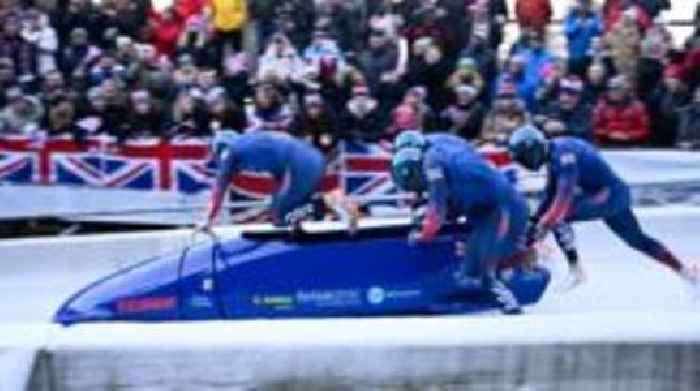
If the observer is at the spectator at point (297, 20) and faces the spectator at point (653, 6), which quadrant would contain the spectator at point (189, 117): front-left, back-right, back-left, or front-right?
back-right

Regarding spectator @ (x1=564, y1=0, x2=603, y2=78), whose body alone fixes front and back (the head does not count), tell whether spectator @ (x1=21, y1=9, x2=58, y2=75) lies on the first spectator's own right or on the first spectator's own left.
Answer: on the first spectator's own right

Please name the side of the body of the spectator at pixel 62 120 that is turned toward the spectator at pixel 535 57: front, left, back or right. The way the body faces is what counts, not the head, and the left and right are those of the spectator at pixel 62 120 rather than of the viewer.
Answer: left

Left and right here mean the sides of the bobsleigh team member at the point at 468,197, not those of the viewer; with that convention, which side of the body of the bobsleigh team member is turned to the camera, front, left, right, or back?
left

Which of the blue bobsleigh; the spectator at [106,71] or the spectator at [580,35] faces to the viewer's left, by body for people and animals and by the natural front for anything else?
the blue bobsleigh

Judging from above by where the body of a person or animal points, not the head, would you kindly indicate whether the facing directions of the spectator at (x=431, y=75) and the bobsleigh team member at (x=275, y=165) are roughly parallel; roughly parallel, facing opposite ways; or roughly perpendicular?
roughly perpendicular

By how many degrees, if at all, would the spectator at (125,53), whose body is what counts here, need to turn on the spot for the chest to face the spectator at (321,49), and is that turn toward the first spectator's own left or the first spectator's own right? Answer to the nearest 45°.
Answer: approximately 90° to the first spectator's own left

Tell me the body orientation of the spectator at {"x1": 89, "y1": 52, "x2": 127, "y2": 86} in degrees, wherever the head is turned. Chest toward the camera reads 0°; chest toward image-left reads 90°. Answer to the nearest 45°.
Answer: approximately 0°

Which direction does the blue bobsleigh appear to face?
to the viewer's left

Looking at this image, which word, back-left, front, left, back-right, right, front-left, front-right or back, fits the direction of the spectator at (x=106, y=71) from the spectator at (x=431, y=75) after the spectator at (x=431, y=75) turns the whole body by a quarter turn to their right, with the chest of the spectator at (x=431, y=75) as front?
front

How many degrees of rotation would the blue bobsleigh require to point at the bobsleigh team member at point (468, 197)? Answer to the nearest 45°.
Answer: approximately 180°
